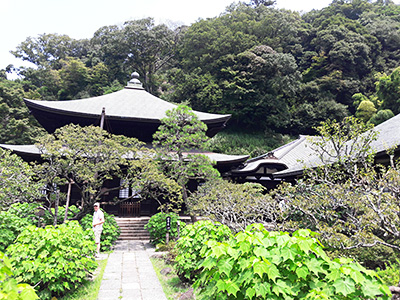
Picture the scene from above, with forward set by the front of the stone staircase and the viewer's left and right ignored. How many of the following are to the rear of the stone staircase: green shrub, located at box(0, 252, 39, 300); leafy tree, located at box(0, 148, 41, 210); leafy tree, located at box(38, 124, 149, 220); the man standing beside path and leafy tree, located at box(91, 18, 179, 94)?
1

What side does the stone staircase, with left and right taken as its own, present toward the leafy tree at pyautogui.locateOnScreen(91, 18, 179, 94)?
back

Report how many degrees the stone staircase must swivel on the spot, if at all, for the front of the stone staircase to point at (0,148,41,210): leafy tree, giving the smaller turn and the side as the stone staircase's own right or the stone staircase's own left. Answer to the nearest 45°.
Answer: approximately 45° to the stone staircase's own right

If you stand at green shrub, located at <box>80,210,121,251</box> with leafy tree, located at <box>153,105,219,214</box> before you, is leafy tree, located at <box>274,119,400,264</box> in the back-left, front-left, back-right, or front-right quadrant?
front-right

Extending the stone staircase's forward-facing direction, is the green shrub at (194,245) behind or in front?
in front

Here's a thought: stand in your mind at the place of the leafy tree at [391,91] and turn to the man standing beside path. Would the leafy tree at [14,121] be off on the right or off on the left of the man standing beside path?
right

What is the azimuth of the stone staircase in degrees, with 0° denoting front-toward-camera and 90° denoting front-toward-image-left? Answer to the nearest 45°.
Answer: approximately 0°

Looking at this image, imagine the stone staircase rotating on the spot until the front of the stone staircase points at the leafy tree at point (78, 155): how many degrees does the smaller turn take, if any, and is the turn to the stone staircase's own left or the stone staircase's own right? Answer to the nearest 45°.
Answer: approximately 45° to the stone staircase's own right
